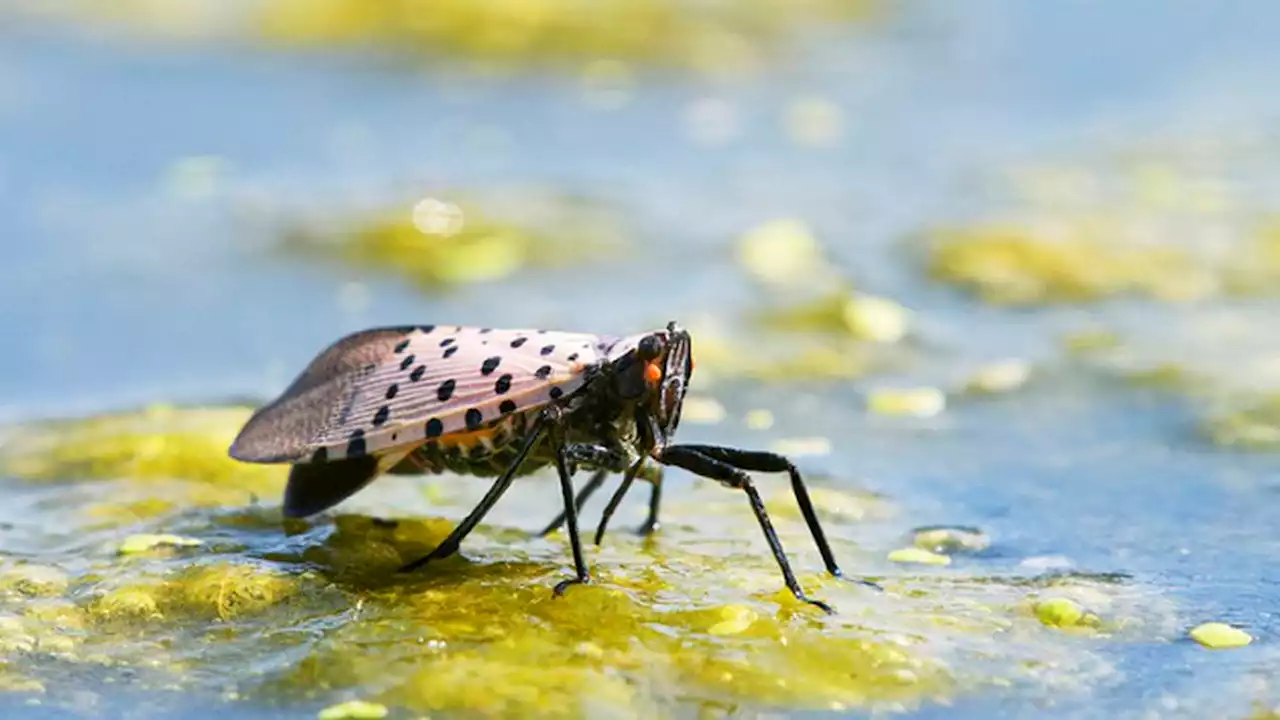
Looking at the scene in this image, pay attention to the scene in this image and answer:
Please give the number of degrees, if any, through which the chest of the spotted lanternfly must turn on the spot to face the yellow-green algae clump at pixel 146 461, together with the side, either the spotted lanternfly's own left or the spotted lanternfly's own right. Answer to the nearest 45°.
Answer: approximately 135° to the spotted lanternfly's own left

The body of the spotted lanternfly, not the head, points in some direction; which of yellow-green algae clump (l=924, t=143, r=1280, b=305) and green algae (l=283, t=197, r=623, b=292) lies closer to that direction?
the yellow-green algae clump

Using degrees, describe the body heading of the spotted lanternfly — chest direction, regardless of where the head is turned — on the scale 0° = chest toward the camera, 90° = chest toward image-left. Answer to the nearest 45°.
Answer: approximately 270°

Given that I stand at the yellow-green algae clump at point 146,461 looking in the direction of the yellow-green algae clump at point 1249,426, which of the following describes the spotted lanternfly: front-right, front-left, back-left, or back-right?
front-right

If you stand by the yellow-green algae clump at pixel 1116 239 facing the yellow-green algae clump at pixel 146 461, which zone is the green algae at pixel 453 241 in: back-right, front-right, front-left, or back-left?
front-right

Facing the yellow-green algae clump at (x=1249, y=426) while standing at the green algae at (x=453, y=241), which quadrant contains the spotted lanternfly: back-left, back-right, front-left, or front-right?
front-right

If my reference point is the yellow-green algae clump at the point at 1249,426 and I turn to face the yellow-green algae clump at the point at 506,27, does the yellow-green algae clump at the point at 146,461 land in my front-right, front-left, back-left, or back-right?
front-left

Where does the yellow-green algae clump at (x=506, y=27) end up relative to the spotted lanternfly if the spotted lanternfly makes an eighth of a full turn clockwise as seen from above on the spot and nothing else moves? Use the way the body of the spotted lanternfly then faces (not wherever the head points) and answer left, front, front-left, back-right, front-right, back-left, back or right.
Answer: back-left

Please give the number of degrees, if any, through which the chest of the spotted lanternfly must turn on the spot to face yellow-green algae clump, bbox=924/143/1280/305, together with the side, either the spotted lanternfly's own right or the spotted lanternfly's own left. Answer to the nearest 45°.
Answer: approximately 45° to the spotted lanternfly's own left

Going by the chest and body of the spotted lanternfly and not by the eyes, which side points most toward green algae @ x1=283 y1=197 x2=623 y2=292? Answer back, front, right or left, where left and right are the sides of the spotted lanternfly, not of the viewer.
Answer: left

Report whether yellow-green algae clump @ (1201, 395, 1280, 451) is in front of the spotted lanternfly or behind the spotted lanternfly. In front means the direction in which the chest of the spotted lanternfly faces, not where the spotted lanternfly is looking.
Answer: in front
